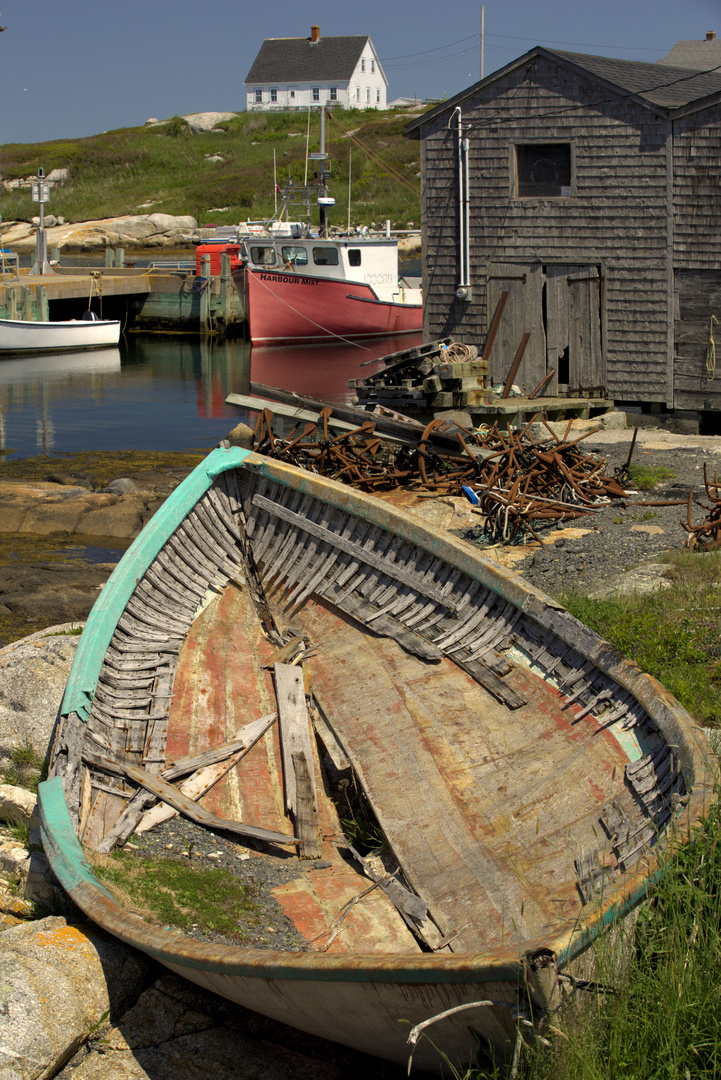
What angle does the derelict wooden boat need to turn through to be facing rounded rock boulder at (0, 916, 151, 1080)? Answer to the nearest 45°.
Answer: approximately 90° to its left

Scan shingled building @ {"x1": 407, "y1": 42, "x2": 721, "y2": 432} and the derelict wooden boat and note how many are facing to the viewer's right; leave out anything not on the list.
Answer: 0

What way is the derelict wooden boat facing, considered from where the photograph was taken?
facing away from the viewer and to the left of the viewer

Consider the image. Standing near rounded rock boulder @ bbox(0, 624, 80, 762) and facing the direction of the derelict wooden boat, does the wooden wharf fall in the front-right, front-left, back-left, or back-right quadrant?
back-left

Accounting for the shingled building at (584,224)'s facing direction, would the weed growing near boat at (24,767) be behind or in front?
in front

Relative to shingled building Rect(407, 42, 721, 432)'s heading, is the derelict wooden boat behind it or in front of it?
in front
